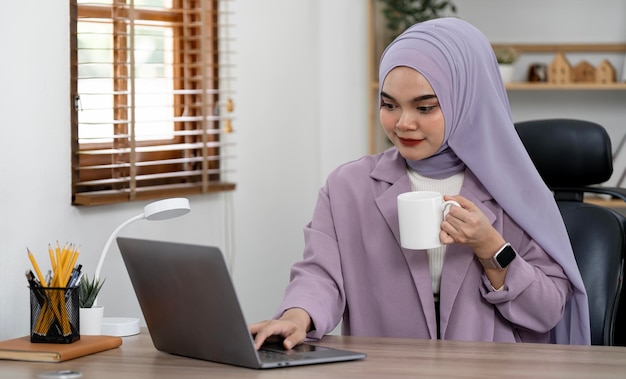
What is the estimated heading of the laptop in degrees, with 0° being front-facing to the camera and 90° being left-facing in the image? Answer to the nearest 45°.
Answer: approximately 225°

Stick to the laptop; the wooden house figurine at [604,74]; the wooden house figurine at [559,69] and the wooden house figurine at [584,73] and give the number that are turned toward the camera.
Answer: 3

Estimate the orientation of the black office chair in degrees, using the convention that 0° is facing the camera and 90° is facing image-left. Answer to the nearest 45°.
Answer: approximately 45°

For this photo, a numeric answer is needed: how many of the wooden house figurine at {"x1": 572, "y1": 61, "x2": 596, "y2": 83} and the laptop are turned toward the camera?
1

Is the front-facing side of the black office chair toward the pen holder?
yes
